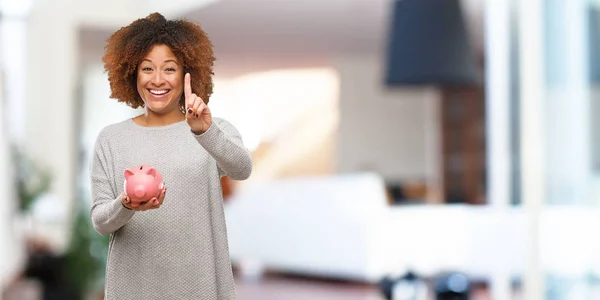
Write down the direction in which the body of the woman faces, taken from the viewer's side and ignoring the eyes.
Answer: toward the camera

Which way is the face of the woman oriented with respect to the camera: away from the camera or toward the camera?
toward the camera

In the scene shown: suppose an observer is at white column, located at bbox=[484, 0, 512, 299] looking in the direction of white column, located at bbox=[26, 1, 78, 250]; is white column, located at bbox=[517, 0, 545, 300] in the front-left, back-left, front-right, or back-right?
back-left

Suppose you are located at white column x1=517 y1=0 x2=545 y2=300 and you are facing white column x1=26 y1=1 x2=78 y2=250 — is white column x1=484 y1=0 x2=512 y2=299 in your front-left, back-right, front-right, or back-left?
front-right
